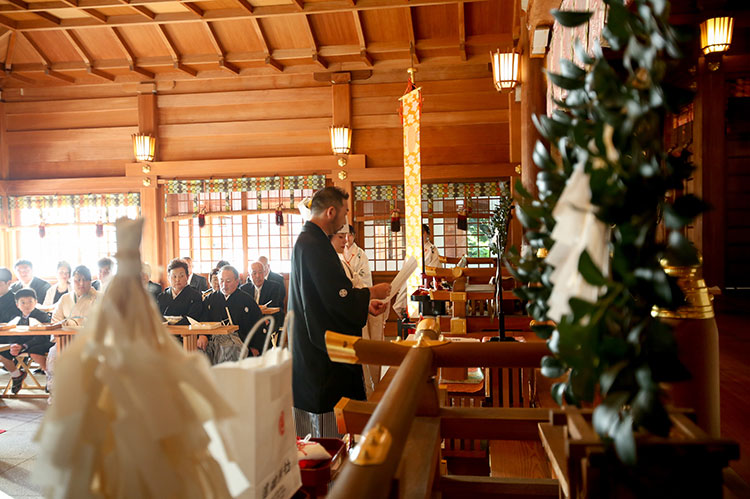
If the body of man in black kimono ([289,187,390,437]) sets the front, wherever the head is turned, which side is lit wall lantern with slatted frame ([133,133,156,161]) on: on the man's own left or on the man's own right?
on the man's own left

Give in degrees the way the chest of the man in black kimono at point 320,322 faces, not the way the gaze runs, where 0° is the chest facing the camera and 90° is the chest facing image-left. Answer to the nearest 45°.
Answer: approximately 270°

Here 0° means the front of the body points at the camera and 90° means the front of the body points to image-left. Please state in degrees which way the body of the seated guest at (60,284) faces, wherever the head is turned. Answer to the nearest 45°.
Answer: approximately 315°

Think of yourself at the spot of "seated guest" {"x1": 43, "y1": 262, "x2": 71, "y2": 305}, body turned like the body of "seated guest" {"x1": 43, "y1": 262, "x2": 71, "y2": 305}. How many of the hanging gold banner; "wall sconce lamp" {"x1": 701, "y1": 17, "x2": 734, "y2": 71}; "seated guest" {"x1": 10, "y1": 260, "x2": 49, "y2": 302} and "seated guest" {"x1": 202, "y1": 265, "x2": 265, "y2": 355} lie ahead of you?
3

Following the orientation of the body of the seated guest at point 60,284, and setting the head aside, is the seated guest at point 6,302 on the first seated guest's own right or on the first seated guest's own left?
on the first seated guest's own right

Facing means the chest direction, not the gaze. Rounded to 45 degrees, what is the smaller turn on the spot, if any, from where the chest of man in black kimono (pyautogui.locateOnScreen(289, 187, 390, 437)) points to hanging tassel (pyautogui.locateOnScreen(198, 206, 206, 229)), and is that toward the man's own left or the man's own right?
approximately 90° to the man's own left

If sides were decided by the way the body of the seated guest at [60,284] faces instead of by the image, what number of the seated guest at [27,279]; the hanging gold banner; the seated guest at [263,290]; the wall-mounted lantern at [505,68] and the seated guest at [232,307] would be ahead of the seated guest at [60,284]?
4
